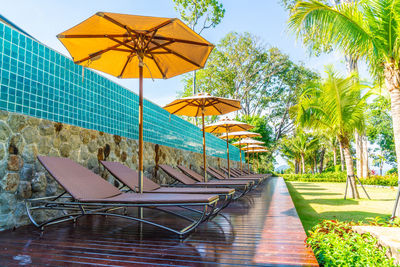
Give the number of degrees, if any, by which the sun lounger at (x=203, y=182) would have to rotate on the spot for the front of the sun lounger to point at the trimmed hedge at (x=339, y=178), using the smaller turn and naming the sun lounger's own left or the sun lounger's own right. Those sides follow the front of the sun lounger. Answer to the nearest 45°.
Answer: approximately 45° to the sun lounger's own left

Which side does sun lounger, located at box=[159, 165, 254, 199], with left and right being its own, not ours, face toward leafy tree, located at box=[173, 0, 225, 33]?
left

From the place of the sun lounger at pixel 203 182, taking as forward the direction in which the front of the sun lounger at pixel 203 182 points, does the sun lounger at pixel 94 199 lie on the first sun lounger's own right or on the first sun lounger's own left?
on the first sun lounger's own right

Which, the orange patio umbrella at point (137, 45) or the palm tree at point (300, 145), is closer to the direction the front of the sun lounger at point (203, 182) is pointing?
the palm tree

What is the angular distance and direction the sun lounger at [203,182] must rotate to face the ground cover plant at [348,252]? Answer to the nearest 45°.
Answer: approximately 90° to its right

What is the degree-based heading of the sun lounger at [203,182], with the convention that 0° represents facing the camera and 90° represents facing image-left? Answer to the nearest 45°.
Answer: approximately 270°

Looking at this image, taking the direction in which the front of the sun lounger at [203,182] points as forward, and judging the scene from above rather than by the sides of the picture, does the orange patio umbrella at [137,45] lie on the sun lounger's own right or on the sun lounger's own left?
on the sun lounger's own right

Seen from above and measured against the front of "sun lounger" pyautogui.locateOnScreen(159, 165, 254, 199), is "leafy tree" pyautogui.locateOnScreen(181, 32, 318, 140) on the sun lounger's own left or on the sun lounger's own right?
on the sun lounger's own left

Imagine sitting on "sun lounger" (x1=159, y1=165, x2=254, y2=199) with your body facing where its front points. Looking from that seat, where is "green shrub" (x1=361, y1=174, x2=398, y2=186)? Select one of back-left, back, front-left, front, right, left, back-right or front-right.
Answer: front-left

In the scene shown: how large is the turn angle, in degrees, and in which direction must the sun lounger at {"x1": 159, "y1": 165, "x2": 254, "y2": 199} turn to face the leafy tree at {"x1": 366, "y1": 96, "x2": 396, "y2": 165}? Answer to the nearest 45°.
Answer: approximately 45° to its left
